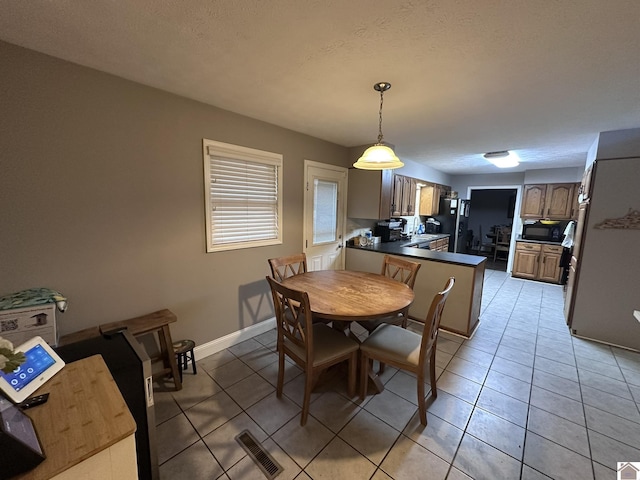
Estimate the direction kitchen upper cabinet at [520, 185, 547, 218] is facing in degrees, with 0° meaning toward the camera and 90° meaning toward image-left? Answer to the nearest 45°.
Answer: approximately 0°

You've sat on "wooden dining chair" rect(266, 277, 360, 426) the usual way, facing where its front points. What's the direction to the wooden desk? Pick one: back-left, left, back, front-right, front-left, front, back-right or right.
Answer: back

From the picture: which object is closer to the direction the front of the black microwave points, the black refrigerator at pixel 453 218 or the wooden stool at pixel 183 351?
the wooden stool

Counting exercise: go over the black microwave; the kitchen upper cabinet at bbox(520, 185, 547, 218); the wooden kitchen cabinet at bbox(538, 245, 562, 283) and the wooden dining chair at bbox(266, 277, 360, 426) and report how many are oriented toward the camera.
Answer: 3

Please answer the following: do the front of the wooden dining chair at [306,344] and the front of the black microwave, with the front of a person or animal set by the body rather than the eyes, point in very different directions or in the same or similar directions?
very different directions

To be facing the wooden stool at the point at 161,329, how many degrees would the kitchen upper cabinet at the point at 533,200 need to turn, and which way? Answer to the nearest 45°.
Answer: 0° — it already faces it

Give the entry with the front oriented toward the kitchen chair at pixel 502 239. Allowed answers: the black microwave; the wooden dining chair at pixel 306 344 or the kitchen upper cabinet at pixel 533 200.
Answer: the wooden dining chair

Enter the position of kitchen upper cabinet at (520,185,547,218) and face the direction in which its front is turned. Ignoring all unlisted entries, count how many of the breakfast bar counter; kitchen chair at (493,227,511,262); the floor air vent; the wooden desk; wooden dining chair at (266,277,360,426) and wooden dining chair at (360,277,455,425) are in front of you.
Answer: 5

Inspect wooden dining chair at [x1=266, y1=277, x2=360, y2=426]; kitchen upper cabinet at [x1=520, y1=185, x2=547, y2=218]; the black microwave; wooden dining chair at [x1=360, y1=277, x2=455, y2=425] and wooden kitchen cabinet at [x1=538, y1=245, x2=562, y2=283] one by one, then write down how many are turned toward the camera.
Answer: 3

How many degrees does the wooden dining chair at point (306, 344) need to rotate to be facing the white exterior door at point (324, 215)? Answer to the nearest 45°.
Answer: approximately 45° to its left
